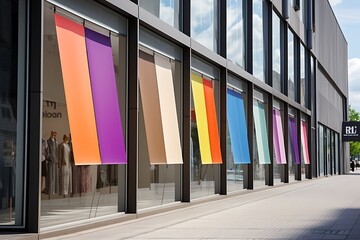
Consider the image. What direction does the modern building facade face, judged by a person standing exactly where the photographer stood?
facing the viewer and to the right of the viewer

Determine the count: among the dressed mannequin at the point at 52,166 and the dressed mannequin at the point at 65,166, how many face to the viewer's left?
0

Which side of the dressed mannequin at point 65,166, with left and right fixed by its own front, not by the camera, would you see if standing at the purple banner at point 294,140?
left

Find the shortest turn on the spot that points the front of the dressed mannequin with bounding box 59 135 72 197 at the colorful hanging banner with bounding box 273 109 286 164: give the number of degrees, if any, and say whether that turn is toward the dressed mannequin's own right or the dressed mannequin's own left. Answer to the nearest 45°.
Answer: approximately 90° to the dressed mannequin's own left

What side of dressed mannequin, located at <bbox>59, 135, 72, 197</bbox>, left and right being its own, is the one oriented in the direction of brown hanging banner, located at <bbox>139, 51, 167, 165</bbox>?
left
